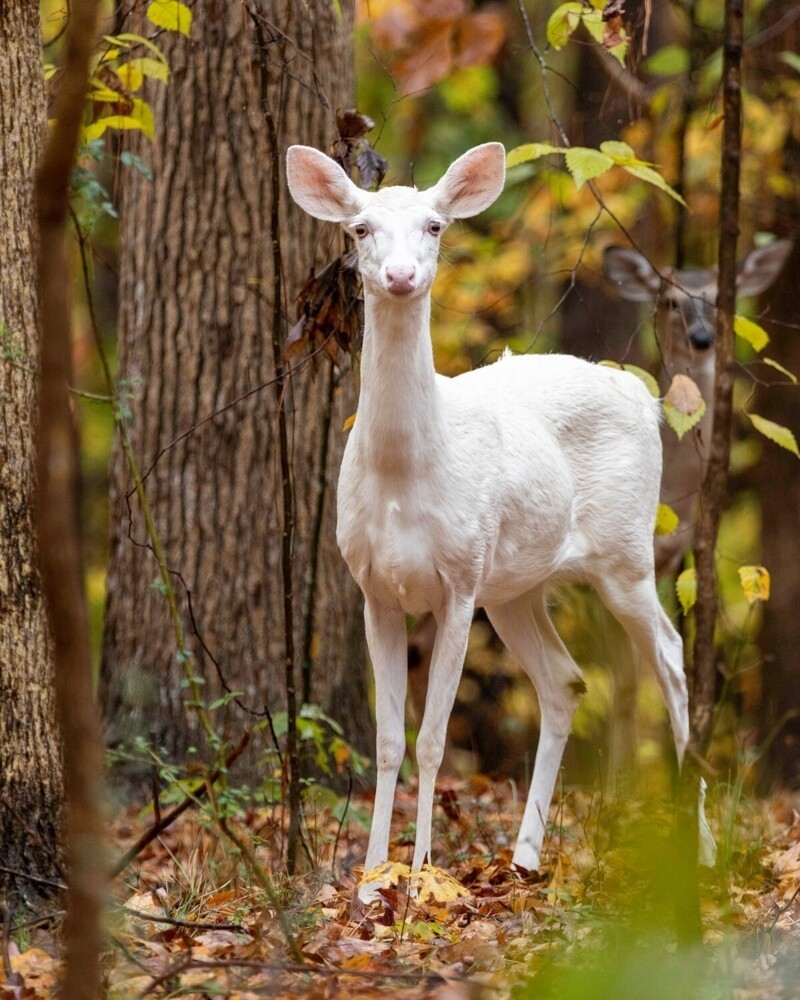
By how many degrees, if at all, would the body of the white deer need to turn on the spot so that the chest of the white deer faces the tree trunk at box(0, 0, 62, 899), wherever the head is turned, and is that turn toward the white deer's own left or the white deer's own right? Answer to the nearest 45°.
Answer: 0° — it already faces it

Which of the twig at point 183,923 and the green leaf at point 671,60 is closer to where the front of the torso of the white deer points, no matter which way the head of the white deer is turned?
the twig

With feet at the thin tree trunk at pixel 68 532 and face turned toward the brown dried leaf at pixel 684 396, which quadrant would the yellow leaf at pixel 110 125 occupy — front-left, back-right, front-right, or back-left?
front-left

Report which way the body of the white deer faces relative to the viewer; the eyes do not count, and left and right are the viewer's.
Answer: facing the viewer and to the left of the viewer

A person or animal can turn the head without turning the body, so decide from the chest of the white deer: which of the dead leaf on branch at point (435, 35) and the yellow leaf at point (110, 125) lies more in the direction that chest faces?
the yellow leaf

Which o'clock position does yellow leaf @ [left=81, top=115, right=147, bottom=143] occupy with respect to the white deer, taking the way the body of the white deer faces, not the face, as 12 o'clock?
The yellow leaf is roughly at 2 o'clock from the white deer.

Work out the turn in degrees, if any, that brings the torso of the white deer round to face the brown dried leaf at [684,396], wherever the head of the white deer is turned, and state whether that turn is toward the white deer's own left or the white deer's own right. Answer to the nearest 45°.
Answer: approximately 180°

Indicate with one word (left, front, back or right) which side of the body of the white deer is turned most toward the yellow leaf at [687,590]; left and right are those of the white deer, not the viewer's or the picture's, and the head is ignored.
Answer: back

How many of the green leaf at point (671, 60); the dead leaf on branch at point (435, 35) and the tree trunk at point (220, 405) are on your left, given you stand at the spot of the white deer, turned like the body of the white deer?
0
